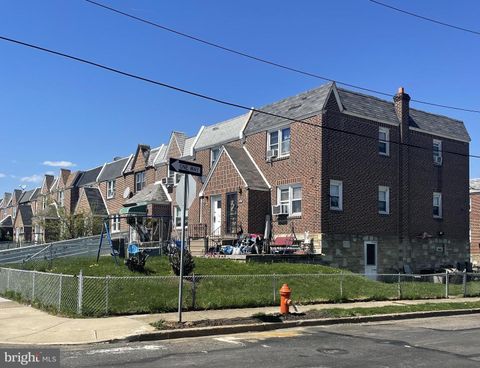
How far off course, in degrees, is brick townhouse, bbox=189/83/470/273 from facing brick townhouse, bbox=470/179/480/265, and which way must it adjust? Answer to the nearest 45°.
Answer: approximately 180°

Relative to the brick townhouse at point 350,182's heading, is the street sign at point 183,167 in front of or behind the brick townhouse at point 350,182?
in front

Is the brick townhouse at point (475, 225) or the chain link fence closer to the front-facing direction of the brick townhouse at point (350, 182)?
the chain link fence

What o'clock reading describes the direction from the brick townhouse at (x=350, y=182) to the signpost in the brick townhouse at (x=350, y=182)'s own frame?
The signpost is roughly at 11 o'clock from the brick townhouse.

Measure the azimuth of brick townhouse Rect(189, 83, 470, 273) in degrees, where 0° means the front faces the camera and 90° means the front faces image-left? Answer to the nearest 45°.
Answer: approximately 45°
